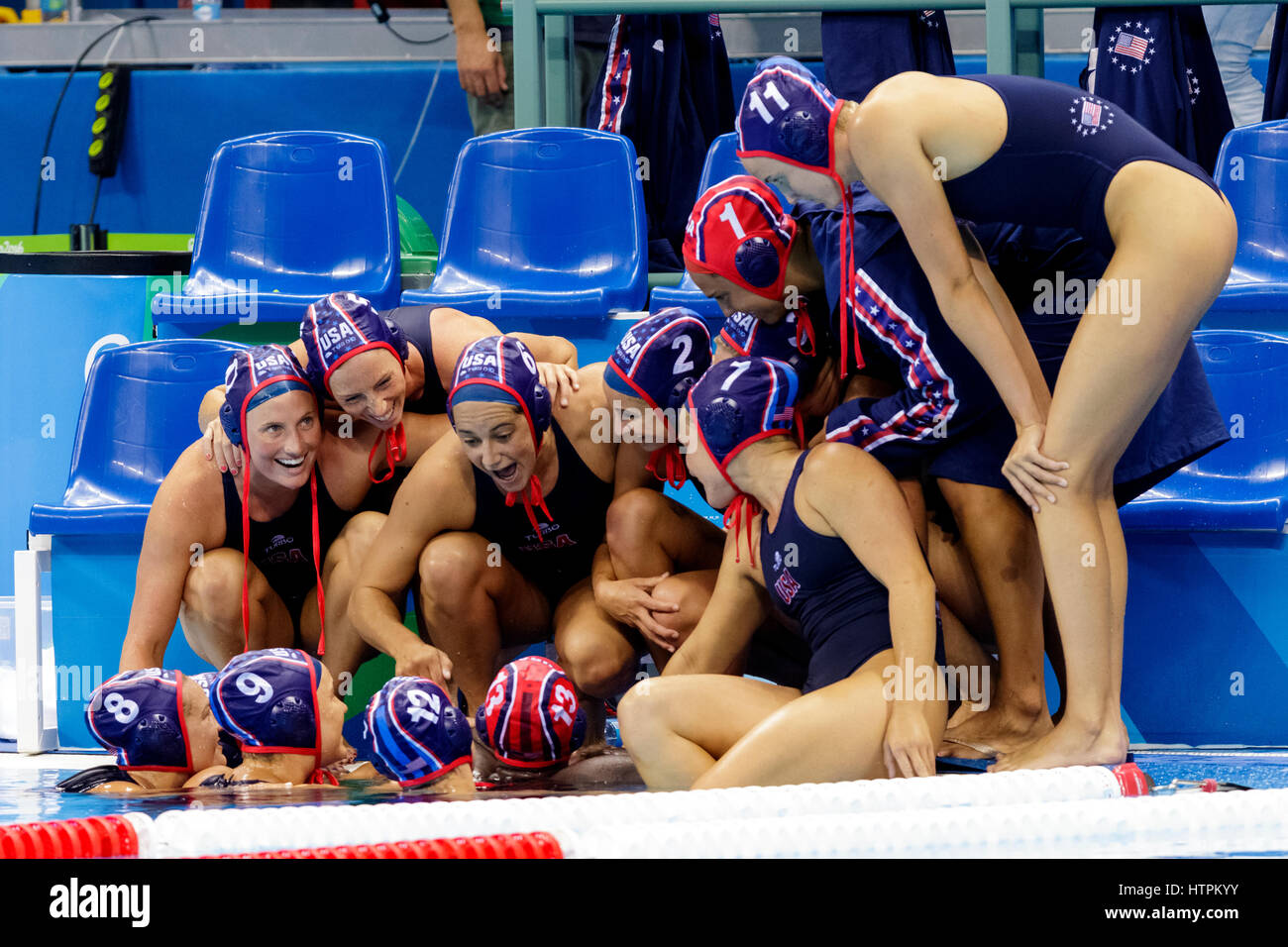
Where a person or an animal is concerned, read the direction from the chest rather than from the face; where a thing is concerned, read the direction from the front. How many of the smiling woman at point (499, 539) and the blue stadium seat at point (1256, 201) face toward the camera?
2

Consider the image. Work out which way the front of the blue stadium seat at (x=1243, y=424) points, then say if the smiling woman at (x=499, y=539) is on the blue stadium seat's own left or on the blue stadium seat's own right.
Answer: on the blue stadium seat's own right

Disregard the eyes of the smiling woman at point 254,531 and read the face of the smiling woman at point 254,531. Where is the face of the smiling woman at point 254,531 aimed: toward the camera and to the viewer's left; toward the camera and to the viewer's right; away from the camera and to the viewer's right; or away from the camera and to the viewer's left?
toward the camera and to the viewer's right

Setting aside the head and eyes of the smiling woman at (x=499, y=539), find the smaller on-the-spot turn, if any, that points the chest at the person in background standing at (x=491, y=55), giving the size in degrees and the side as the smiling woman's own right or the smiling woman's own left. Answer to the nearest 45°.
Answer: approximately 180°

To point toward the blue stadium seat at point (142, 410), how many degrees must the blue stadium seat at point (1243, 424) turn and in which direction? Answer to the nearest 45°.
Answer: approximately 90° to its right

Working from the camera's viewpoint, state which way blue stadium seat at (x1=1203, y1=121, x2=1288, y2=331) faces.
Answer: facing the viewer

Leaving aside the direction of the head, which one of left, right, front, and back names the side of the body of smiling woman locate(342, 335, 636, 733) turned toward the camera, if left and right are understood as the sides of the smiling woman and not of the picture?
front

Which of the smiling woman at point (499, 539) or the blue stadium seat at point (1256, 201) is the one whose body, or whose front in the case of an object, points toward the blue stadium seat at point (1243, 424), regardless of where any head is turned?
the blue stadium seat at point (1256, 201)

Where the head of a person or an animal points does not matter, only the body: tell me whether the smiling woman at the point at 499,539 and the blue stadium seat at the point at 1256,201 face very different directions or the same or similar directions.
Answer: same or similar directions

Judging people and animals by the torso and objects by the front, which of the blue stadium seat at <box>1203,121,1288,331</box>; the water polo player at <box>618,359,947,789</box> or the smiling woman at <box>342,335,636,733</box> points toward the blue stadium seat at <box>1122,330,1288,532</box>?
the blue stadium seat at <box>1203,121,1288,331</box>

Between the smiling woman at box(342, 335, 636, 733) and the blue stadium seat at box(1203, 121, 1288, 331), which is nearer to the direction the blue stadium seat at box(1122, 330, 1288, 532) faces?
the smiling woman

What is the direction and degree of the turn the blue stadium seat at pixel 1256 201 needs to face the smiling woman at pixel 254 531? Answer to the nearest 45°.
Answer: approximately 45° to its right

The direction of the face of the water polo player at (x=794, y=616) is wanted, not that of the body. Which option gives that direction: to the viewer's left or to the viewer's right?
to the viewer's left
